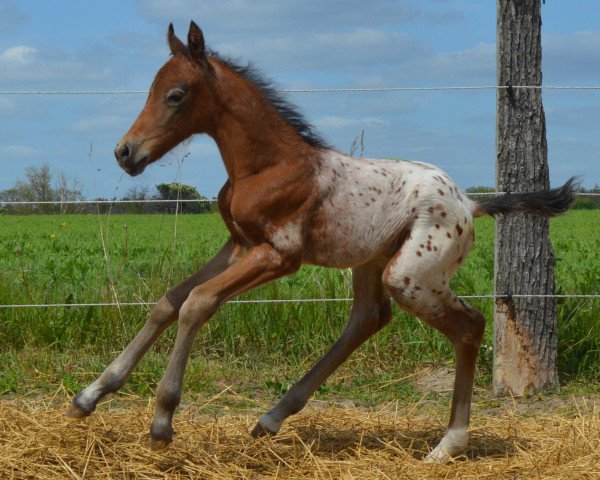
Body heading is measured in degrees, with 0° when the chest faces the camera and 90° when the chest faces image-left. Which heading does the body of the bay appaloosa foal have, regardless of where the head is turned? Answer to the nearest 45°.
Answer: approximately 90°

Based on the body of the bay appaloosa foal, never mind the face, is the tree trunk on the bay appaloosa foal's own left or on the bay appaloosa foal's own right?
on the bay appaloosa foal's own right
